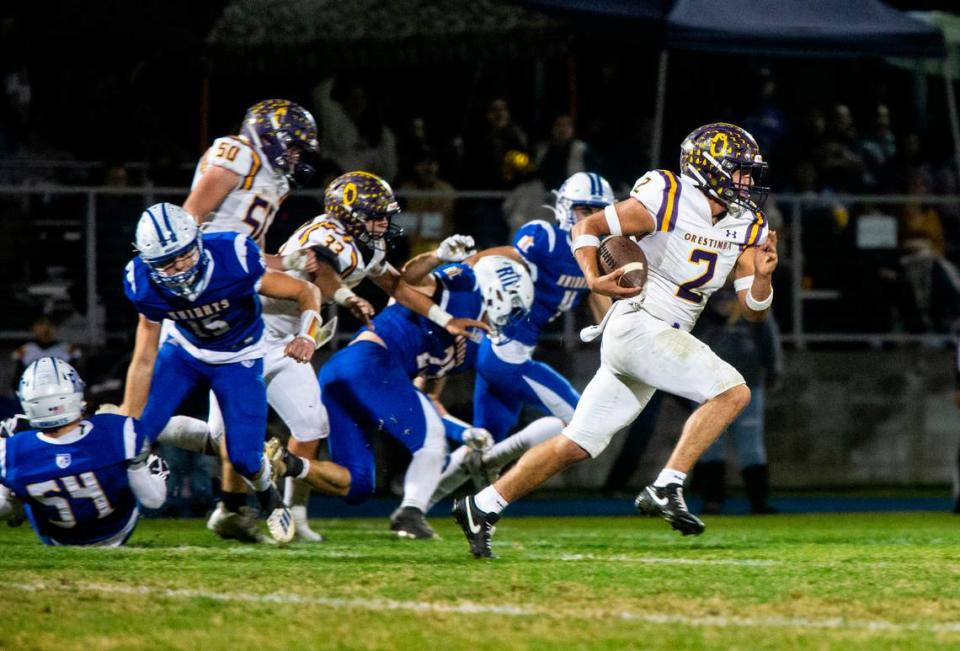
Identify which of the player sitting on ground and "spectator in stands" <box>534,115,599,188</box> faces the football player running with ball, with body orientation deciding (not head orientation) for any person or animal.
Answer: the spectator in stands

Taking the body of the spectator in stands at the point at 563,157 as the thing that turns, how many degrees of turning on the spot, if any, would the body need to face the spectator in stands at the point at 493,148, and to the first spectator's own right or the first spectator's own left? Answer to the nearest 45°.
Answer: approximately 90° to the first spectator's own right

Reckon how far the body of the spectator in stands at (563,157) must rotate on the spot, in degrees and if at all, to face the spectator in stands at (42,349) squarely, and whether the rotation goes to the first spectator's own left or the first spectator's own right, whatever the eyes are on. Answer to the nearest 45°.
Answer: approximately 45° to the first spectator's own right

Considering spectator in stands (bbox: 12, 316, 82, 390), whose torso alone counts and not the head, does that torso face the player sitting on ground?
yes

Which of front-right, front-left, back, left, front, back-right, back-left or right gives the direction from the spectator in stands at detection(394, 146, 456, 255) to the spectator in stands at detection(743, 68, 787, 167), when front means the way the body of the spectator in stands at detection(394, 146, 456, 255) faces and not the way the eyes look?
back-left

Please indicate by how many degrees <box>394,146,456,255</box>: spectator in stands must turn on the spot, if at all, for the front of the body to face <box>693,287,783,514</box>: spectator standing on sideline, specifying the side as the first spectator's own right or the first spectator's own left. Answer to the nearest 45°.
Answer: approximately 90° to the first spectator's own left

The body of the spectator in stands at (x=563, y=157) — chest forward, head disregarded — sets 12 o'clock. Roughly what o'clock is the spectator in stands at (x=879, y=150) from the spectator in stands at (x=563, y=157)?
the spectator in stands at (x=879, y=150) is roughly at 8 o'clock from the spectator in stands at (x=563, y=157).
